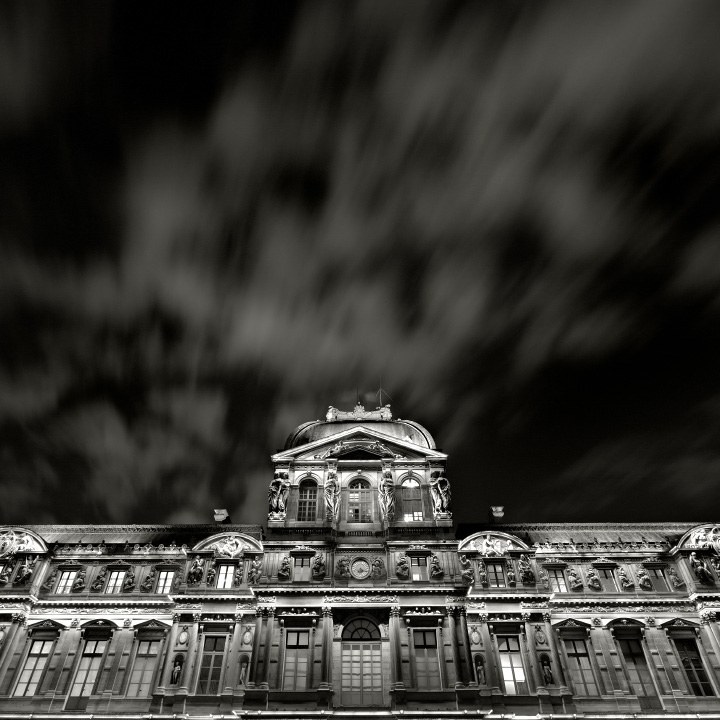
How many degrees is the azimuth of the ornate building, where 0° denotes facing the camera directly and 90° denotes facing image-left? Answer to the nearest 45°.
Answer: approximately 0°
